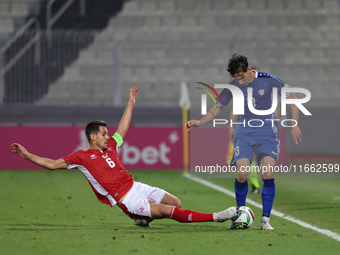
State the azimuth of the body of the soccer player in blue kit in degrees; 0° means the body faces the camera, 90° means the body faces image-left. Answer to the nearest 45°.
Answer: approximately 0°

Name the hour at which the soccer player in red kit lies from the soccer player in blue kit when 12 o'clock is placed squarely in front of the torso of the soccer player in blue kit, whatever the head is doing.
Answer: The soccer player in red kit is roughly at 2 o'clock from the soccer player in blue kit.
